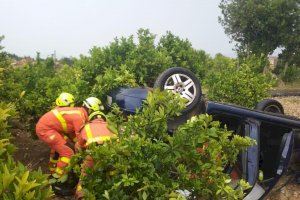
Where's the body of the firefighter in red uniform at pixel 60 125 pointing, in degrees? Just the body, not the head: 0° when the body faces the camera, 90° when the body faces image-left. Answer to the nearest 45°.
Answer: approximately 270°

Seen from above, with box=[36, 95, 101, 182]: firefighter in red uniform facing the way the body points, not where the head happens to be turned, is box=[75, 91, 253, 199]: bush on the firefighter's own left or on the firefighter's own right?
on the firefighter's own right

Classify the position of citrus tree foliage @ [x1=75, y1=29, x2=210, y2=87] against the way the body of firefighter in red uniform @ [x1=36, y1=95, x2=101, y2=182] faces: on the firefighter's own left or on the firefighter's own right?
on the firefighter's own left

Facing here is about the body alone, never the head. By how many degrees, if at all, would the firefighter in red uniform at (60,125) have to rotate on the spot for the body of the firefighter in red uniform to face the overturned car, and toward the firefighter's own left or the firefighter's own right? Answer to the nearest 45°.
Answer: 0° — they already face it

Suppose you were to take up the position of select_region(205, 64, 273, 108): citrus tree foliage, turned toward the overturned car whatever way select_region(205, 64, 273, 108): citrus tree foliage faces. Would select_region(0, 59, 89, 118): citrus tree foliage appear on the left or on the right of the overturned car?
right

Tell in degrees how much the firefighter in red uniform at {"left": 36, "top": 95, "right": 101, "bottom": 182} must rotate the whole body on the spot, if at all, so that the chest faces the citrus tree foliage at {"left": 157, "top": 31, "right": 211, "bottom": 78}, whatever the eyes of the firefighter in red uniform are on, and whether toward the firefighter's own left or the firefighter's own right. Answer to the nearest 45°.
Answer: approximately 45° to the firefighter's own left

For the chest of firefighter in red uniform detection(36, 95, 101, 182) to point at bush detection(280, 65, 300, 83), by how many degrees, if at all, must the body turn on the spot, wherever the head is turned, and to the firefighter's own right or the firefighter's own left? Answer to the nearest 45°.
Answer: approximately 45° to the firefighter's own left
